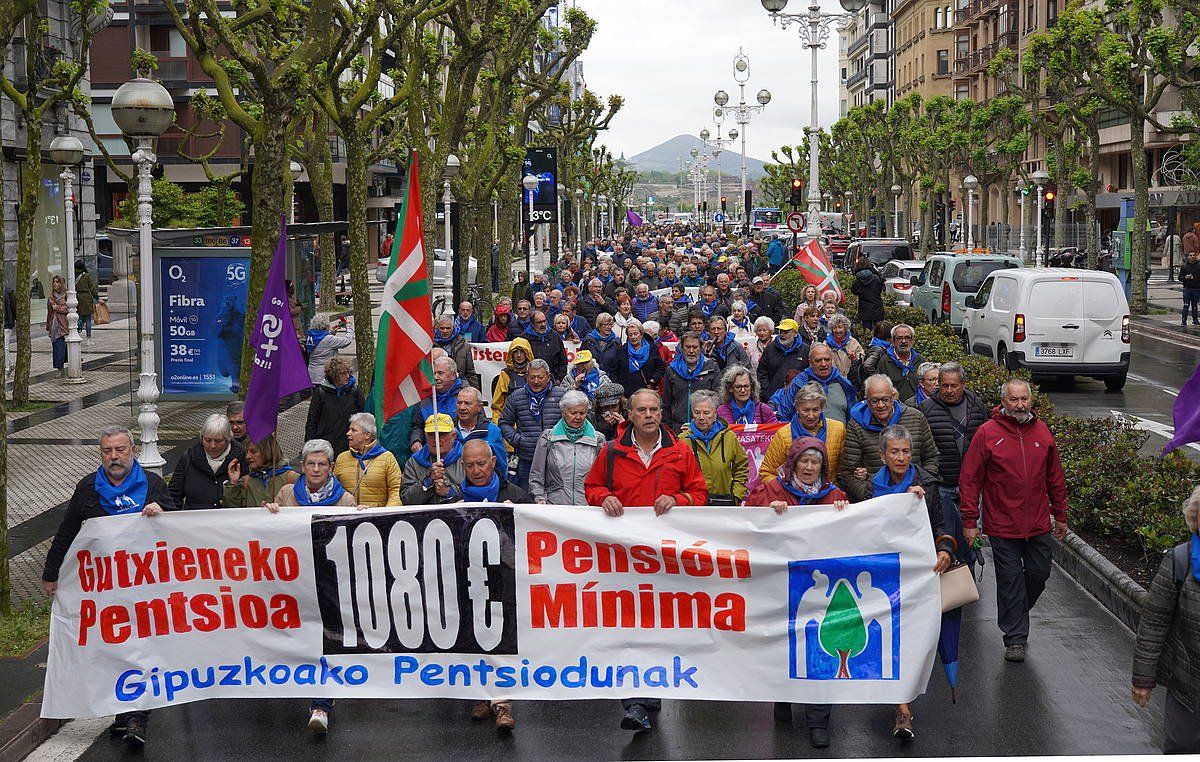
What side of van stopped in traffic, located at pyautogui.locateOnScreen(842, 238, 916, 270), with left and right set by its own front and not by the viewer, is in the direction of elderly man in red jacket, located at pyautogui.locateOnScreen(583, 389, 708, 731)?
back

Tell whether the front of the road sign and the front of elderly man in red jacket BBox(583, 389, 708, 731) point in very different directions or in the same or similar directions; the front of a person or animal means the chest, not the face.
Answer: same or similar directions

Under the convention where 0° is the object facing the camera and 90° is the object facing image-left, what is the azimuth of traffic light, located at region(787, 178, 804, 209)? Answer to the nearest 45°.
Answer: approximately 0°

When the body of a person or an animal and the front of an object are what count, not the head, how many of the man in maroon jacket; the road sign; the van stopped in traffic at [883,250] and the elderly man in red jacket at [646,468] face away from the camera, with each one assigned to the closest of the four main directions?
1

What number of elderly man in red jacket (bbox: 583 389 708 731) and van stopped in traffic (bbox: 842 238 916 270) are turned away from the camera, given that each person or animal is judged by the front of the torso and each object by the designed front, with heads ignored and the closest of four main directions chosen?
1

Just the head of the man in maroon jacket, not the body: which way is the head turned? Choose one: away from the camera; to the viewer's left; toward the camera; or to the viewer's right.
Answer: toward the camera

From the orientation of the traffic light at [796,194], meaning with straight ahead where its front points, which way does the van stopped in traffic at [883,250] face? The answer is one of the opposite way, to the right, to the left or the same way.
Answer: the opposite way

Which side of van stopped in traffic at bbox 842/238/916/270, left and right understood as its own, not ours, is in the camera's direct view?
back

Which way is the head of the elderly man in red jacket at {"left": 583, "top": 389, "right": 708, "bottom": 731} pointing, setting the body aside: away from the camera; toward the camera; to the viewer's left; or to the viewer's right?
toward the camera

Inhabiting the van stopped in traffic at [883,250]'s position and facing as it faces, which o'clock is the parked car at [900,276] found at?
the parked car at [900,276] is roughly at 6 o'clock from the van stopped in traffic at [883,250].

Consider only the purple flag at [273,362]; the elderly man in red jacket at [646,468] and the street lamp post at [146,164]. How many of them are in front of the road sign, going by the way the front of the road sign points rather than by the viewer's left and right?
3

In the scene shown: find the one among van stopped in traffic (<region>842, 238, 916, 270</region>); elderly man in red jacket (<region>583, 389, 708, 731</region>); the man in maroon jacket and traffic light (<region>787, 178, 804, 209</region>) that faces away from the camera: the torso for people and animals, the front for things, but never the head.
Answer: the van stopped in traffic

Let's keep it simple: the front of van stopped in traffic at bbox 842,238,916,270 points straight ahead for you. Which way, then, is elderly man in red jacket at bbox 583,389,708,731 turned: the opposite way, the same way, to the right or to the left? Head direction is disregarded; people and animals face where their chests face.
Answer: the opposite way

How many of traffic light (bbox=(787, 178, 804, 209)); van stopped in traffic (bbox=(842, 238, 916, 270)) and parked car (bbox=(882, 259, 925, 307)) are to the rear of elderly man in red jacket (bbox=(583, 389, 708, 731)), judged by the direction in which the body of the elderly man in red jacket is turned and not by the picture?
3

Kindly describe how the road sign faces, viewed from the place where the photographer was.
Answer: facing the viewer

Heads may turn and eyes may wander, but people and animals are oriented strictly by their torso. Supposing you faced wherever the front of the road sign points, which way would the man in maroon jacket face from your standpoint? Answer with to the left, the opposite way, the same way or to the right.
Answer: the same way

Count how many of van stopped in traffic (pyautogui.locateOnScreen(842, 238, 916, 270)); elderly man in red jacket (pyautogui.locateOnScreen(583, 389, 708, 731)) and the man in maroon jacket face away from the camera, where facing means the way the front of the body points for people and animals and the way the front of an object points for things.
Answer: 1

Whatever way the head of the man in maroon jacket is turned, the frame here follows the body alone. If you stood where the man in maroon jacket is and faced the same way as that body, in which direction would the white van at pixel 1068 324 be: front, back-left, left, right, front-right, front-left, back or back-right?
back

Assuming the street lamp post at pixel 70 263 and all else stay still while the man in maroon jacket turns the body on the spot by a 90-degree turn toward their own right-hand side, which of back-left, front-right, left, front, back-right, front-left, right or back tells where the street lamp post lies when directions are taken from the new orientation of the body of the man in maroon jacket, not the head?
front-right
